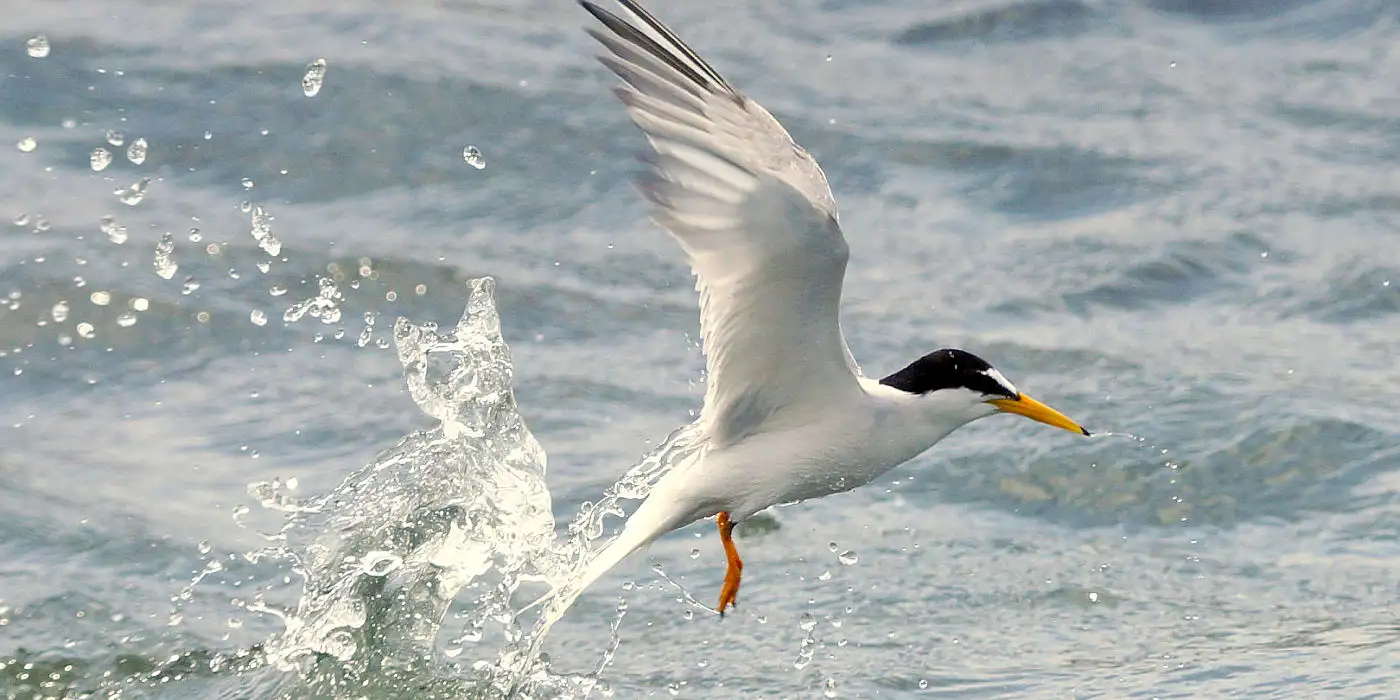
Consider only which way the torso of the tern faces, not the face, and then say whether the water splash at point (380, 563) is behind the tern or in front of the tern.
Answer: behind

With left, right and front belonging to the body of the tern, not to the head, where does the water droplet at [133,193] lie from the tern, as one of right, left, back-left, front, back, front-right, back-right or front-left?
back-left

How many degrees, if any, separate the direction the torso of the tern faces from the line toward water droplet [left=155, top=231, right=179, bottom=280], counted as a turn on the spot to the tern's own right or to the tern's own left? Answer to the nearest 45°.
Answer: approximately 135° to the tern's own left

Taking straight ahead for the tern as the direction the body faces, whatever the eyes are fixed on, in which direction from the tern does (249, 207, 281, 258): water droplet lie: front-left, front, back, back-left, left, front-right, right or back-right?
back-left

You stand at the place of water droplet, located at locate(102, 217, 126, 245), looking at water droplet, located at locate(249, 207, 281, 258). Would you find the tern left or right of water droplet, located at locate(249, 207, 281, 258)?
right

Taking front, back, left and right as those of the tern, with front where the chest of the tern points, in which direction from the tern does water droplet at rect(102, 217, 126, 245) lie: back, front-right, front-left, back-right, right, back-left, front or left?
back-left

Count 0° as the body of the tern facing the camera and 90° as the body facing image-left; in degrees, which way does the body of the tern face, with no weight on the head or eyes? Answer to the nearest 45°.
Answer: approximately 270°

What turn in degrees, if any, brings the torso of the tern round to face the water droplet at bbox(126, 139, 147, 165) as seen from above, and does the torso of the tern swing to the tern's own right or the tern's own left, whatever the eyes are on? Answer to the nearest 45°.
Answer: approximately 135° to the tern's own left
